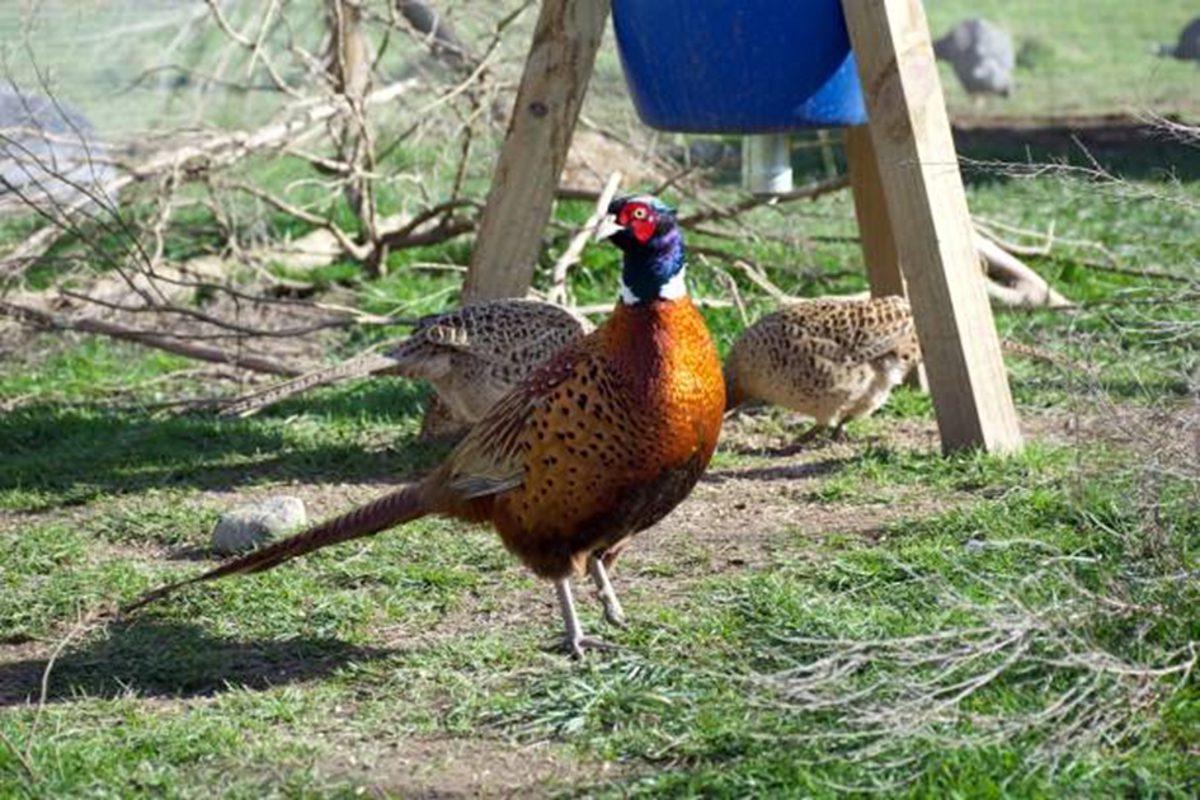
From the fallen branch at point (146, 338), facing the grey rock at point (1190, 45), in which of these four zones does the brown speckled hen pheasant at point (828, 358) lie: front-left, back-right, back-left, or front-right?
front-right

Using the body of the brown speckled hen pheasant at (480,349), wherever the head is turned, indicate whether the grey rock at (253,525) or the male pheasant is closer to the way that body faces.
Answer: the male pheasant

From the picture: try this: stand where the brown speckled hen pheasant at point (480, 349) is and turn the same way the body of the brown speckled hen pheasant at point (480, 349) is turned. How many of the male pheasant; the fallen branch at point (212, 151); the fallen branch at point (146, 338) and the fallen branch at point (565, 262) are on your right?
1

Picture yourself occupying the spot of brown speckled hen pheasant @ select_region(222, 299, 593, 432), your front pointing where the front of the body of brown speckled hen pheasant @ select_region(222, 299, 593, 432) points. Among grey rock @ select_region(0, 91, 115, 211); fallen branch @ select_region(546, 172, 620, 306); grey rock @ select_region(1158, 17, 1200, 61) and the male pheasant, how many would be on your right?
1

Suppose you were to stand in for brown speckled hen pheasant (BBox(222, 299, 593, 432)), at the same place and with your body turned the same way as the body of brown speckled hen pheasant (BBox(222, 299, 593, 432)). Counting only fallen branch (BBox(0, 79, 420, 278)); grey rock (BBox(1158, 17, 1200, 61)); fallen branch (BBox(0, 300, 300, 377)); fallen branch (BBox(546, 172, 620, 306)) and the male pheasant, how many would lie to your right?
1

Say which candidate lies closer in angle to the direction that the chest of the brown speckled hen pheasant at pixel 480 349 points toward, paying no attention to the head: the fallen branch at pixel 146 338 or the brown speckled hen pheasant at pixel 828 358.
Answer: the brown speckled hen pheasant

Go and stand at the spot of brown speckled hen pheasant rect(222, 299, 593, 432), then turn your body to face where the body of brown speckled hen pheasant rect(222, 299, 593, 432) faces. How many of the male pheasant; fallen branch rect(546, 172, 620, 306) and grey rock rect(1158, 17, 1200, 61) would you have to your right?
1

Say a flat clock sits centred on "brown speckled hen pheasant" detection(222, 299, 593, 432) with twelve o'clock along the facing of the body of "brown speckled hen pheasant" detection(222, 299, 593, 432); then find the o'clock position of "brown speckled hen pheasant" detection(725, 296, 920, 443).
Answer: "brown speckled hen pheasant" detection(725, 296, 920, 443) is roughly at 12 o'clock from "brown speckled hen pheasant" detection(222, 299, 593, 432).

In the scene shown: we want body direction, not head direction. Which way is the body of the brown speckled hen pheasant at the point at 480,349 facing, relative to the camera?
to the viewer's right

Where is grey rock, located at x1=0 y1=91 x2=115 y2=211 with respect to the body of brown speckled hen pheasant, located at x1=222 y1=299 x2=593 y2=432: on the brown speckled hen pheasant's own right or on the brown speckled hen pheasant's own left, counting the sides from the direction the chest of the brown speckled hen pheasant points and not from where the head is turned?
on the brown speckled hen pheasant's own left

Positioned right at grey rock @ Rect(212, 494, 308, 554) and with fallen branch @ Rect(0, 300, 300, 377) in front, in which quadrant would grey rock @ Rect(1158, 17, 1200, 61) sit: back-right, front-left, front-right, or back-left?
front-right

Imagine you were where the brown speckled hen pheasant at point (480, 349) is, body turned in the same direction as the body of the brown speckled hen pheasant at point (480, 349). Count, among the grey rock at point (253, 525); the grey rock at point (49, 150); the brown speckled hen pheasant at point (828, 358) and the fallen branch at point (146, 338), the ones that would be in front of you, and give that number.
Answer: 1

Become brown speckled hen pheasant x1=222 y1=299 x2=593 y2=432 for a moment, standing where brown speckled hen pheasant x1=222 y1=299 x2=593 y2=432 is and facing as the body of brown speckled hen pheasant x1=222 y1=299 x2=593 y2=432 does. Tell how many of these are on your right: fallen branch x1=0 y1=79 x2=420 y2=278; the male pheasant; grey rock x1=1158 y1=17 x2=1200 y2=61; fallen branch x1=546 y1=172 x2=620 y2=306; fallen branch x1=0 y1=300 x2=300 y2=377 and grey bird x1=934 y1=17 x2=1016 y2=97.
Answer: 1

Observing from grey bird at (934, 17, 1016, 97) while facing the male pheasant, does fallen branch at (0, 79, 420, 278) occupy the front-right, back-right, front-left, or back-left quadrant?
front-right

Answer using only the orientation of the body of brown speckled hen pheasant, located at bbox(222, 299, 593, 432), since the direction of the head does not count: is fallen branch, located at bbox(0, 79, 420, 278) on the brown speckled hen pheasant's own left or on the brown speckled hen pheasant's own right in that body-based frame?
on the brown speckled hen pheasant's own left

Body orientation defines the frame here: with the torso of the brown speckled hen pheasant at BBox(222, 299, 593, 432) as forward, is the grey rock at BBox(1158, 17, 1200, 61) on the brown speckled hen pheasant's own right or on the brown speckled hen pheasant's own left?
on the brown speckled hen pheasant's own left

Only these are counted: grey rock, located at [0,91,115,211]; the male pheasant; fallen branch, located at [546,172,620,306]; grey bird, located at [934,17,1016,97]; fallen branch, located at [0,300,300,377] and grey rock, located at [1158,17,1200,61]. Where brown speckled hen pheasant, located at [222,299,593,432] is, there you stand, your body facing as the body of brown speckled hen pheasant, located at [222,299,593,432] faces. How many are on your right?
1

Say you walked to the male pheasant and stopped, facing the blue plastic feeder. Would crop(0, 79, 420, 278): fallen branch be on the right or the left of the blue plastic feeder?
left

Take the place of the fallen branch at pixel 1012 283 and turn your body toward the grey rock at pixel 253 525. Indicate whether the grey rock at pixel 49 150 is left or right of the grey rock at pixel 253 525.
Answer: right

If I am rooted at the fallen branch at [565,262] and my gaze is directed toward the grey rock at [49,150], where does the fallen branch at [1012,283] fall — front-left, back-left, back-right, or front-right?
back-right

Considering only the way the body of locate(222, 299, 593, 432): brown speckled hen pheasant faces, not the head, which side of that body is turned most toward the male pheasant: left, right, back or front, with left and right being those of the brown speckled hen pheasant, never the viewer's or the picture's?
right
